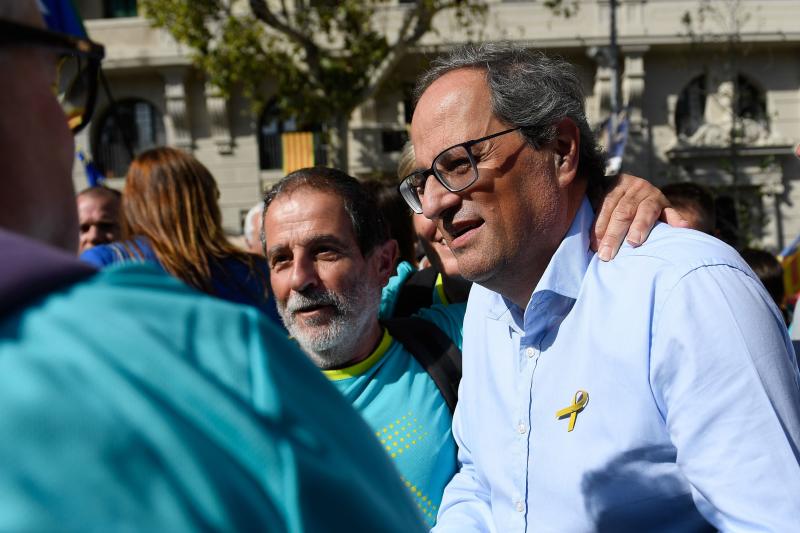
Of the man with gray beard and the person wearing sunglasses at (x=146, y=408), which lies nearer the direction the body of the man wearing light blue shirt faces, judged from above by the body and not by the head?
the person wearing sunglasses

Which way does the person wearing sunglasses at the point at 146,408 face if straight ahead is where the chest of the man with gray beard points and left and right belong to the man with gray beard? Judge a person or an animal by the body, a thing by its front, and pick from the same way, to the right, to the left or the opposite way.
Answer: the opposite way

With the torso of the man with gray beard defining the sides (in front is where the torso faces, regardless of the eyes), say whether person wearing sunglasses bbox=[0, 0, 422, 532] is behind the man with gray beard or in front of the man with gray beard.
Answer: in front

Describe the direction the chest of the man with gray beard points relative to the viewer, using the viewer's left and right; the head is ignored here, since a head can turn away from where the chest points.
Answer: facing the viewer and to the left of the viewer

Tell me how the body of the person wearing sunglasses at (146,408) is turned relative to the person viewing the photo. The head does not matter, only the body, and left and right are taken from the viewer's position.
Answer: facing away from the viewer and to the right of the viewer

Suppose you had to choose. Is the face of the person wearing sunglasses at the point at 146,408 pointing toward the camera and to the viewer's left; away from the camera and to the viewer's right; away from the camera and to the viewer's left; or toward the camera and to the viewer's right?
away from the camera and to the viewer's right

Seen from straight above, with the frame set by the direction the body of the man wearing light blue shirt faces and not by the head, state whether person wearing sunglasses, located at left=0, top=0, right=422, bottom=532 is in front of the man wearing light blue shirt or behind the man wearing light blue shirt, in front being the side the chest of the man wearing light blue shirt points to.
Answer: in front
